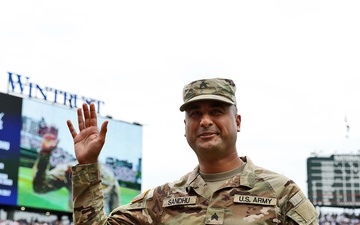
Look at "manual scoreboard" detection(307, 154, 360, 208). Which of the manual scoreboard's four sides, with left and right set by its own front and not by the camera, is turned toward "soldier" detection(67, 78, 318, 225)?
front

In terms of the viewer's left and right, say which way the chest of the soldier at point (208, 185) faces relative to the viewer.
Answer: facing the viewer

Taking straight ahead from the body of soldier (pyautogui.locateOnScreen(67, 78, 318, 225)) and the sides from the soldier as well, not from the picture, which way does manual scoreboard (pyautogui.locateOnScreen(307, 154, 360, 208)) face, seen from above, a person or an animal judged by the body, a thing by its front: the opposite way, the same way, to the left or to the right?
the same way

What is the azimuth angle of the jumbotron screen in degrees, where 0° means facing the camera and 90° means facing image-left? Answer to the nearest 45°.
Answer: approximately 315°

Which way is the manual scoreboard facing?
toward the camera

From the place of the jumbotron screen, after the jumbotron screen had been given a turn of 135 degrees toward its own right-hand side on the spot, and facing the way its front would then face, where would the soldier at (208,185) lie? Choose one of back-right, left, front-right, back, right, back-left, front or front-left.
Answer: left

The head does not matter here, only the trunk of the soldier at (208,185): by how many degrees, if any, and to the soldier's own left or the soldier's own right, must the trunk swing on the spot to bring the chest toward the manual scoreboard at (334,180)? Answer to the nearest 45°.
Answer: approximately 180°

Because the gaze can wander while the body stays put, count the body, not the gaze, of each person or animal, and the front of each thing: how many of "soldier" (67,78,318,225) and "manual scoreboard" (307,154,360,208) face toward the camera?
2
